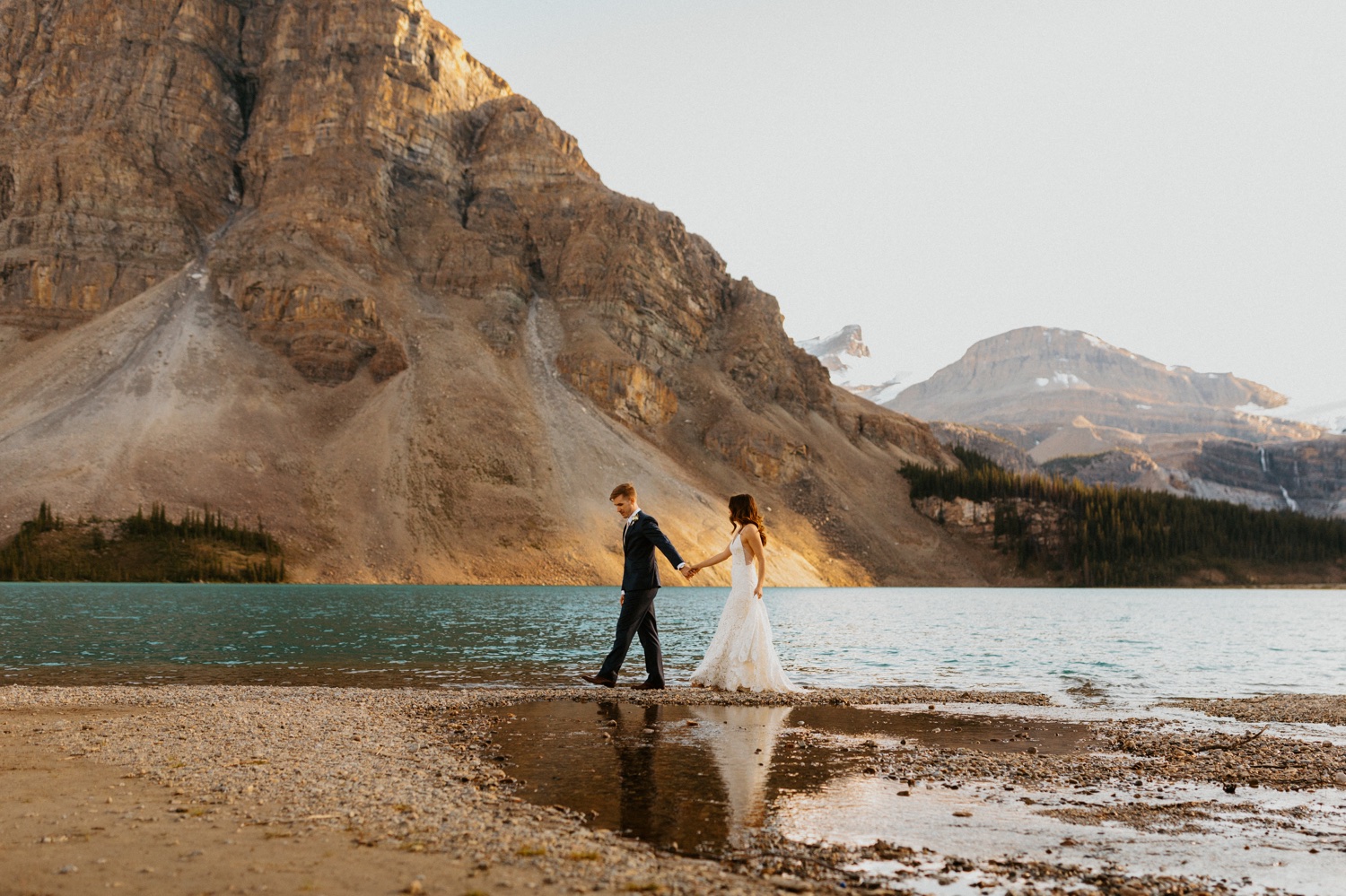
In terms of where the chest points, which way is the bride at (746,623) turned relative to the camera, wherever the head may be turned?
to the viewer's left

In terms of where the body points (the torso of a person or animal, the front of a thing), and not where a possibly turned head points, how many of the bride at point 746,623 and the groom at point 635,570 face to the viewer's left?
2

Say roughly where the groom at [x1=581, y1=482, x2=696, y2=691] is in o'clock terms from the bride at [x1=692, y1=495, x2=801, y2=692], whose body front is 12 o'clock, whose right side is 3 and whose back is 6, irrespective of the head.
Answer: The groom is roughly at 12 o'clock from the bride.

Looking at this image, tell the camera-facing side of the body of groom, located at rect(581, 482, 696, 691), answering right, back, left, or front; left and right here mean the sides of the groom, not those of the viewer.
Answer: left

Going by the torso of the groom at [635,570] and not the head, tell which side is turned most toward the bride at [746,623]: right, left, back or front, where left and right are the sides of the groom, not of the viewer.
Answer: back

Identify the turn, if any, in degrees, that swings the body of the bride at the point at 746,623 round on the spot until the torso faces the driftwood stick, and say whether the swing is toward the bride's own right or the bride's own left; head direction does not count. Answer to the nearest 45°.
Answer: approximately 135° to the bride's own left

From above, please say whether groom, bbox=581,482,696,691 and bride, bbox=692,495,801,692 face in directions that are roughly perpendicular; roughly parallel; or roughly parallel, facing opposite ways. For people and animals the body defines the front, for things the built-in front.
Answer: roughly parallel
